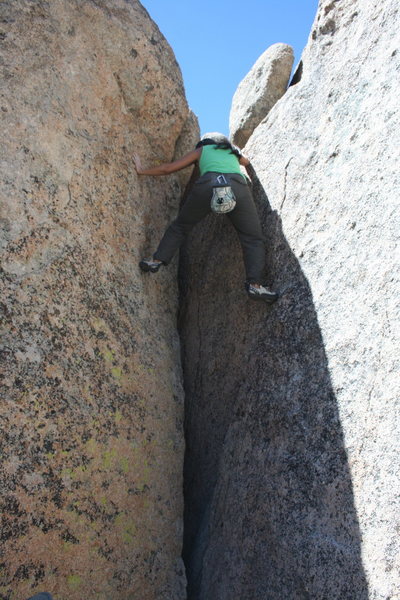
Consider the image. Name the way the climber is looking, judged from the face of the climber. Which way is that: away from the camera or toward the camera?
away from the camera

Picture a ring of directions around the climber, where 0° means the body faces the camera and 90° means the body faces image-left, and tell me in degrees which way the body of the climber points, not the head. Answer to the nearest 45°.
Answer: approximately 180°
